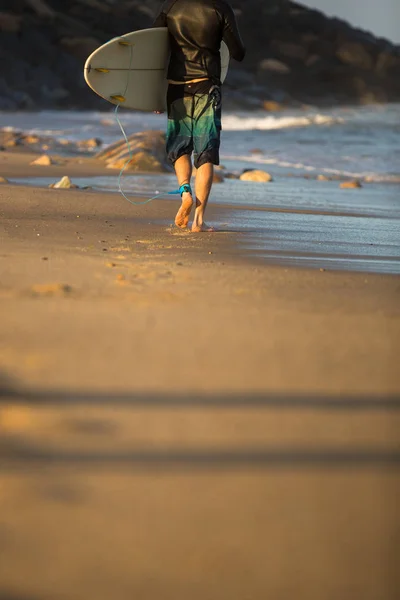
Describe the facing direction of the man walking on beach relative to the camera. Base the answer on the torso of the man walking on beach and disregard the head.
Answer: away from the camera

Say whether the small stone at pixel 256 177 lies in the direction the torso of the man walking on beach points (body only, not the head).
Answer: yes

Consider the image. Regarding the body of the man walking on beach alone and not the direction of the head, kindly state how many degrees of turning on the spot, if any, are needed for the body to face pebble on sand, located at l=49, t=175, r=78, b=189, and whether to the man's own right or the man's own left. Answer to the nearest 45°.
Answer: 0° — they already face it
